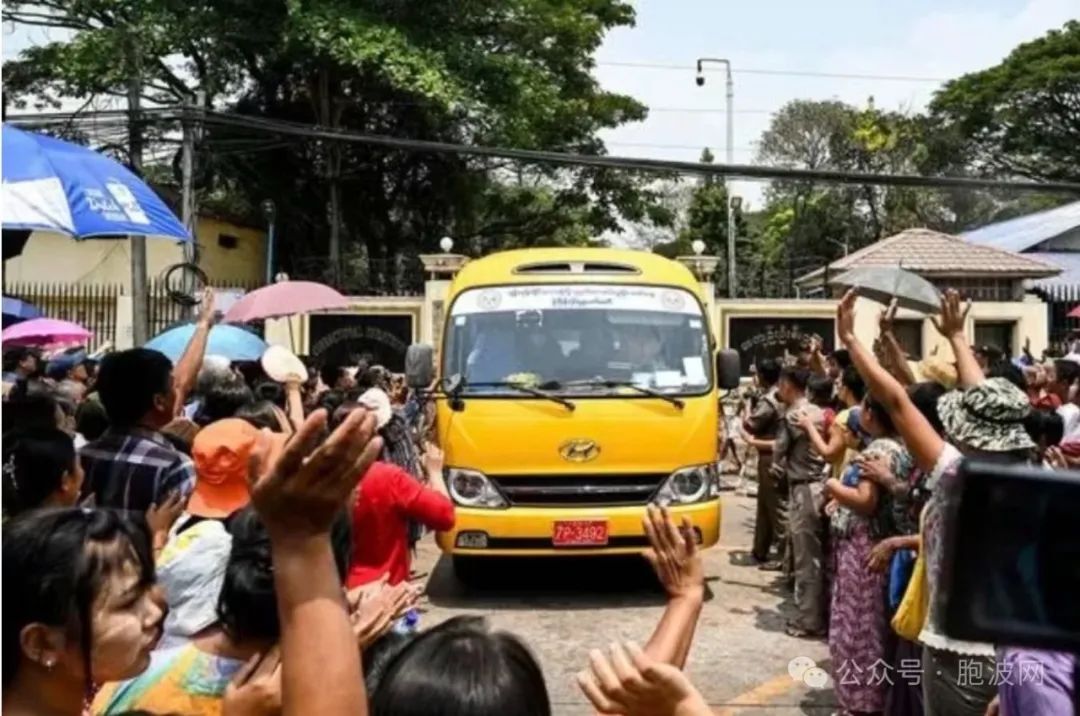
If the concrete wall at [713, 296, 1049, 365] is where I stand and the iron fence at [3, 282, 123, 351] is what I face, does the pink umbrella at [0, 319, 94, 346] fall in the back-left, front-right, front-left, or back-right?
front-left

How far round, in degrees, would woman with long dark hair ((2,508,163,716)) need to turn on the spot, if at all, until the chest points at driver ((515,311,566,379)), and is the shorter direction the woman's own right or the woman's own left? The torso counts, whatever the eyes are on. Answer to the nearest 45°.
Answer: approximately 45° to the woman's own left

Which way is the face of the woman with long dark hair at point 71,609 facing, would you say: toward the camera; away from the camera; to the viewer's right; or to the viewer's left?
to the viewer's right

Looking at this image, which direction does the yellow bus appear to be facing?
toward the camera

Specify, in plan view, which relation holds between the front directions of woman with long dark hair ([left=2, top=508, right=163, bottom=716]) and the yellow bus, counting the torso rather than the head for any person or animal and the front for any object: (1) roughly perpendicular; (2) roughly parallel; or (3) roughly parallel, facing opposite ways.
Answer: roughly perpendicular

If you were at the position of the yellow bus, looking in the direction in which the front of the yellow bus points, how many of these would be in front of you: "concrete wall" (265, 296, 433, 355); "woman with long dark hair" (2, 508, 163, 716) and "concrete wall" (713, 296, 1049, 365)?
1

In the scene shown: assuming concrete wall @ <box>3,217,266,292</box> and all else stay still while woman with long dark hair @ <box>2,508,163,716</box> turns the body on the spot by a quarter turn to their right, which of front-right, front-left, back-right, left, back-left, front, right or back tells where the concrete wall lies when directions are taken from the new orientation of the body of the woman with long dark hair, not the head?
back

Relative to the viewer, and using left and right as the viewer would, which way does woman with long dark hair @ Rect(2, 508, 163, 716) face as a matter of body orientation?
facing to the right of the viewer

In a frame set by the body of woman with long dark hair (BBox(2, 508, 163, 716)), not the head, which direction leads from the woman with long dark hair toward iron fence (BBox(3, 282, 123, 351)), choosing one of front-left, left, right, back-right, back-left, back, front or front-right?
left

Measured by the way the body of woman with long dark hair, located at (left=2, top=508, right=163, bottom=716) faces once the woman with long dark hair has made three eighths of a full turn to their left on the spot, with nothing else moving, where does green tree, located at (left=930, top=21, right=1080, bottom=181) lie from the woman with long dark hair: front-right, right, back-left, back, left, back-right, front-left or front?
right

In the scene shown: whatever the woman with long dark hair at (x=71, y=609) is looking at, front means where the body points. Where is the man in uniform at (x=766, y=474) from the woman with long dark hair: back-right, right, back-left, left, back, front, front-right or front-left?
front-left

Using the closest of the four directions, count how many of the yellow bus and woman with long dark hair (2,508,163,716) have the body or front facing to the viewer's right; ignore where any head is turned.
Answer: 1

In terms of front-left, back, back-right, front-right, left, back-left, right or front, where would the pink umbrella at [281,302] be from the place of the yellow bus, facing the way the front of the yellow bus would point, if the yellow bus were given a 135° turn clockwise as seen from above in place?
front

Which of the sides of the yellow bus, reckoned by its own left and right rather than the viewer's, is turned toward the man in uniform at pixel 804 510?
front

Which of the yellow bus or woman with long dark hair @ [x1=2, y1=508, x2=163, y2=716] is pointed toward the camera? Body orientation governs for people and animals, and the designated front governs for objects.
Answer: the yellow bus
